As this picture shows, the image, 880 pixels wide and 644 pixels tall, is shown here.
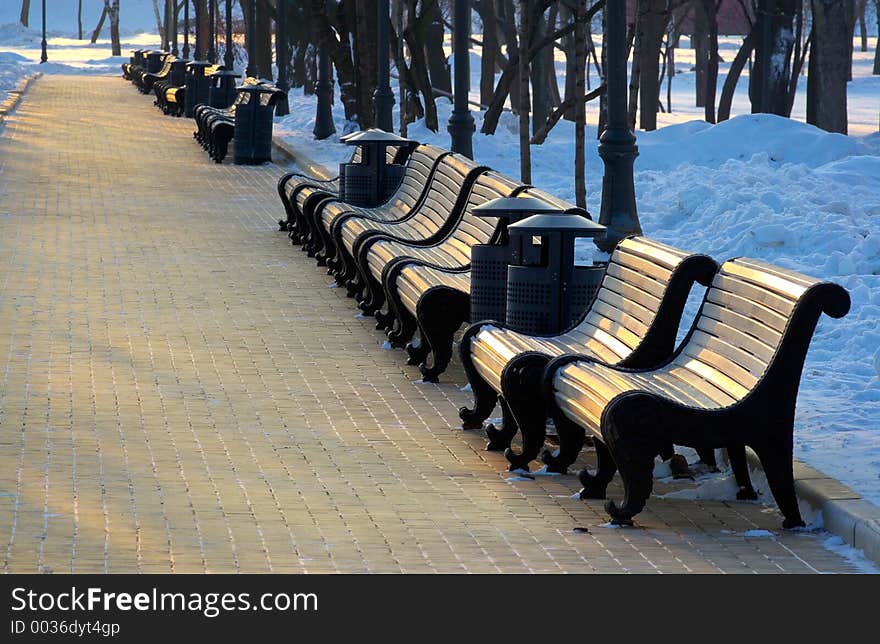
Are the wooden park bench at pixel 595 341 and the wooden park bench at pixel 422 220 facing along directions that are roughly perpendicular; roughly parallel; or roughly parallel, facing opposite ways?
roughly parallel

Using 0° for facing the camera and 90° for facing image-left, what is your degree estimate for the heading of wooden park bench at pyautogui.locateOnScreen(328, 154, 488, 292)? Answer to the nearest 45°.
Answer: approximately 45°

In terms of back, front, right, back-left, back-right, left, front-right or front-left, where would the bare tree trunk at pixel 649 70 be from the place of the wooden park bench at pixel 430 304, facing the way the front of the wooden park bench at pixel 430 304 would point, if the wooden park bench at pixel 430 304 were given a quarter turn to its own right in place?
front-right

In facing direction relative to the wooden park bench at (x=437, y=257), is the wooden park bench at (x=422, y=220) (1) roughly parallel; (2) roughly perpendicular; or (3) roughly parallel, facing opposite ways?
roughly parallel

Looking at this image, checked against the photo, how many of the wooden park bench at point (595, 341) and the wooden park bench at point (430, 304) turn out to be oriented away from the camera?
0

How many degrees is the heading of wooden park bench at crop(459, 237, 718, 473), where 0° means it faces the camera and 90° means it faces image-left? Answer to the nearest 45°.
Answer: approximately 45°

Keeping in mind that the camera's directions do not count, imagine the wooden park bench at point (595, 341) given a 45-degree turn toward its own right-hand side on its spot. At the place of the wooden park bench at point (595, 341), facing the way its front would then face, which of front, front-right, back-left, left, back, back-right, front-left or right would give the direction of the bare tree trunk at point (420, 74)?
right

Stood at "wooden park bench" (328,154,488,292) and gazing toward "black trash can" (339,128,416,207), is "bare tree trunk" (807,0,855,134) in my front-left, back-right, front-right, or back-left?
front-right

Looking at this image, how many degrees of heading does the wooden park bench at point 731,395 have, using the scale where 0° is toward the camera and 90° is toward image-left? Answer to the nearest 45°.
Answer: approximately 45°

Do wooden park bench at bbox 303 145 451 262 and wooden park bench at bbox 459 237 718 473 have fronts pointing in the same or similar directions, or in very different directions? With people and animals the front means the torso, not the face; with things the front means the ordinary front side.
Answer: same or similar directions

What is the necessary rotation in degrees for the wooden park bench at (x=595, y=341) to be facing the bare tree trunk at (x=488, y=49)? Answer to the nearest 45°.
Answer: approximately 135° to its right

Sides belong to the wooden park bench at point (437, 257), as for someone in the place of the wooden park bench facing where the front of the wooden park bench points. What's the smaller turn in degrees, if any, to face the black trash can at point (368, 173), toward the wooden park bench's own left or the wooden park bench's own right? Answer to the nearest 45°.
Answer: approximately 135° to the wooden park bench's own right

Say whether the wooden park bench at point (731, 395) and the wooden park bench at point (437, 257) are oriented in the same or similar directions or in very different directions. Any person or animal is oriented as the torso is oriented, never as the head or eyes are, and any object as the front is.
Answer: same or similar directions

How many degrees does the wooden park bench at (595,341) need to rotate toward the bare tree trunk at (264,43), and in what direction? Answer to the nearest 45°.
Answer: approximately 135° to its right

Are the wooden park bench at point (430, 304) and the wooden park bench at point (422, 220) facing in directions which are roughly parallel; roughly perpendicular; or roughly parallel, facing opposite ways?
roughly parallel

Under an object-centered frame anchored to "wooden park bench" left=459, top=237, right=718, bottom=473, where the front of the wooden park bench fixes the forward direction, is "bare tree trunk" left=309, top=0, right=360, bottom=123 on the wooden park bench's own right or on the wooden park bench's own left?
on the wooden park bench's own right
